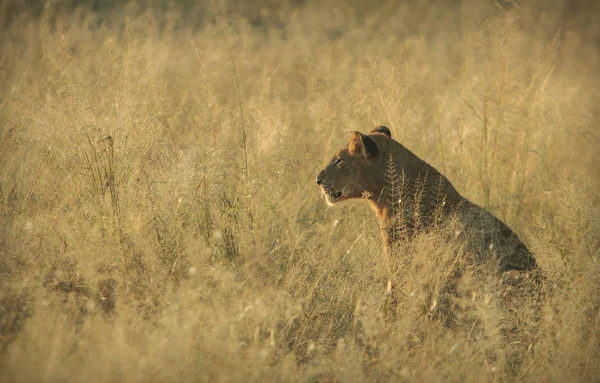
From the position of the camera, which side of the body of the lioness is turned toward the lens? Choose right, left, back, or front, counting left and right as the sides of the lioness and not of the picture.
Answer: left
